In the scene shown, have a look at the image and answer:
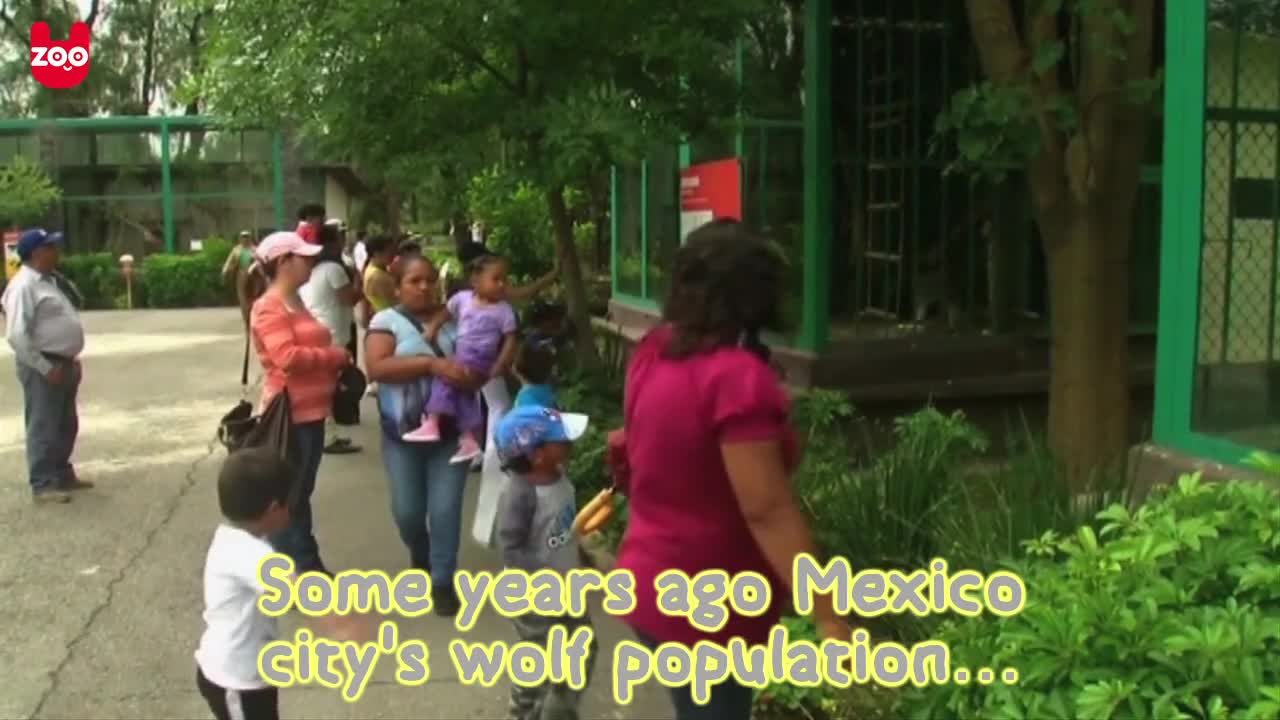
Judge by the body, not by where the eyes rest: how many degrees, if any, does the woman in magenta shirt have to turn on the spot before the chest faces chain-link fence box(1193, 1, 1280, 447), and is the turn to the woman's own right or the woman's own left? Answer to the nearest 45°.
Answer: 0° — they already face it

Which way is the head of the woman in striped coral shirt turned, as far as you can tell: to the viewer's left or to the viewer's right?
to the viewer's right

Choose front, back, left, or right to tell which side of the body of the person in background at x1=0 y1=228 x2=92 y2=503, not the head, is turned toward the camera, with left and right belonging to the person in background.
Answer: right

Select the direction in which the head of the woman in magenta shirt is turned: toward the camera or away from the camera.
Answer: away from the camera

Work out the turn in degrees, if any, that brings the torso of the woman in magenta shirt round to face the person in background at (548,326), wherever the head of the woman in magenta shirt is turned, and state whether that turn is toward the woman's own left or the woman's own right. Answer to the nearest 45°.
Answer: approximately 45° to the woman's own left

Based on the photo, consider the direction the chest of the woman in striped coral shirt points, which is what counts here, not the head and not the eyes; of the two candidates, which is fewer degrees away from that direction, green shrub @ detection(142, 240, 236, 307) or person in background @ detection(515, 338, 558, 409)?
the person in background

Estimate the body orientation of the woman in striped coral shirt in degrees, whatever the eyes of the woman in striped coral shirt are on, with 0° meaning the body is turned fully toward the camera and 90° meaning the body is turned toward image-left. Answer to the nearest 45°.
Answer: approximately 270°

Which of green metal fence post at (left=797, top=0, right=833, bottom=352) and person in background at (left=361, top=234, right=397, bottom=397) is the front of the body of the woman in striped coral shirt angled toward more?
the green metal fence post

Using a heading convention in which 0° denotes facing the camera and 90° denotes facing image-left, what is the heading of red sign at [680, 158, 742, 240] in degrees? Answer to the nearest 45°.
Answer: approximately 45°

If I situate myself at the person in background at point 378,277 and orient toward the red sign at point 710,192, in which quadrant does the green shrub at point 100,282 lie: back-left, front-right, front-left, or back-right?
back-left
